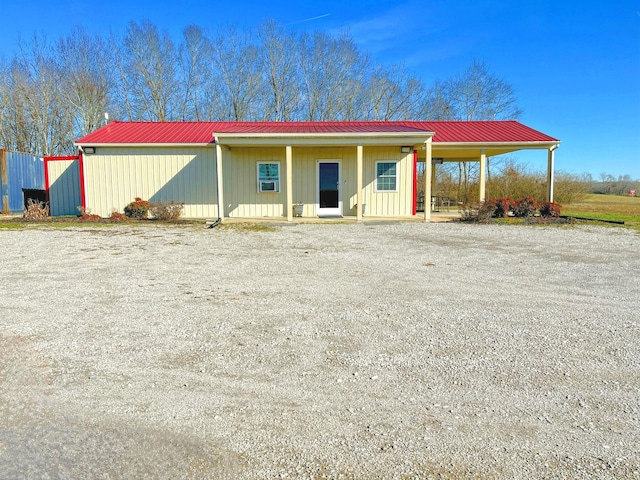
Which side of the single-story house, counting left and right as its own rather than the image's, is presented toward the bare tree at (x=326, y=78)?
back

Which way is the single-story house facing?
toward the camera

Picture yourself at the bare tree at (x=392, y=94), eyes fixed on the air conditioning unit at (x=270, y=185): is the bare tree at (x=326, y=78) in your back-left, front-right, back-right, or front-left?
front-right

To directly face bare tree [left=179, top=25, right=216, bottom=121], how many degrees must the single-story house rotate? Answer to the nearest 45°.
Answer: approximately 180°

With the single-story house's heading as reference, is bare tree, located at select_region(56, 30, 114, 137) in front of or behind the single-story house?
behind

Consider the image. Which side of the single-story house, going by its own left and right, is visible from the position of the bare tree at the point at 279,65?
back

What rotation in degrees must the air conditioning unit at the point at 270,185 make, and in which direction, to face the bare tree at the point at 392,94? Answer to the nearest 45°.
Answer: approximately 135° to its left

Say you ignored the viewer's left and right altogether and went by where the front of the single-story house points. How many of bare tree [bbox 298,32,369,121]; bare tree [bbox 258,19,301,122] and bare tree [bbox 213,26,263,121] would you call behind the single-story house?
3

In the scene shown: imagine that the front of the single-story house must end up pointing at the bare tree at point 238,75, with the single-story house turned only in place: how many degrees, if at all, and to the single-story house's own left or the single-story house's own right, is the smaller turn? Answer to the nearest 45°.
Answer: approximately 180°

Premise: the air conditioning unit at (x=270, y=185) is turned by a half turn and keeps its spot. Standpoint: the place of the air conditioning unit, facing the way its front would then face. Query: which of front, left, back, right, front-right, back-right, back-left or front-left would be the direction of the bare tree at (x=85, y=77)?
front-left

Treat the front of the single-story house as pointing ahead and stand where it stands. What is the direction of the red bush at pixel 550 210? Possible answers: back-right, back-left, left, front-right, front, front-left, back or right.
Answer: left
